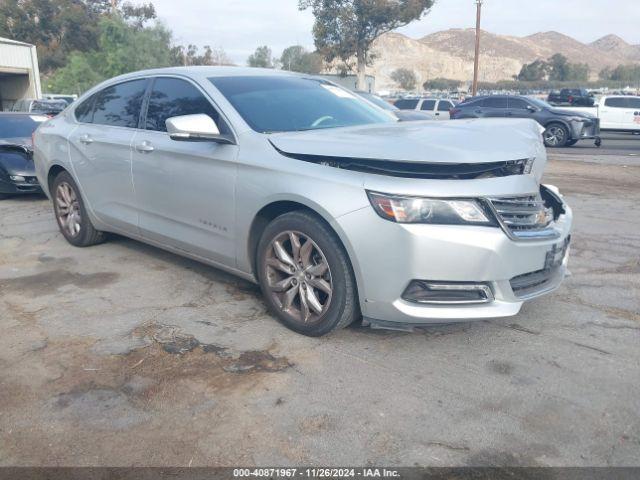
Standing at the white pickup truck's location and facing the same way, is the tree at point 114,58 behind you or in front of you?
behind

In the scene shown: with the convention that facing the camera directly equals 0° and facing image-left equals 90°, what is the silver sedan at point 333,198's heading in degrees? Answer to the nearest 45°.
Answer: approximately 315°

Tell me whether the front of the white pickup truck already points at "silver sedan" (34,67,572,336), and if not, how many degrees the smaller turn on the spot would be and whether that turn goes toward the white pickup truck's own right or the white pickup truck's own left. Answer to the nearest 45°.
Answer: approximately 90° to the white pickup truck's own right

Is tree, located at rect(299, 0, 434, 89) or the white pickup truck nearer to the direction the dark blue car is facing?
the white pickup truck

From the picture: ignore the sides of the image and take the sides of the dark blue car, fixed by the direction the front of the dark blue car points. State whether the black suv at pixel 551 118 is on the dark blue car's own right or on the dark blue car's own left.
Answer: on the dark blue car's own left

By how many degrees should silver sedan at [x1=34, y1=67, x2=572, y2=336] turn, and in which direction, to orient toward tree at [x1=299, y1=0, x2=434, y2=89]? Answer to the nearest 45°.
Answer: approximately 135° to its left

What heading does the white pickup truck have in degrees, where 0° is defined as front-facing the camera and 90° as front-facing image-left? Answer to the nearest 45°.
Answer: approximately 270°

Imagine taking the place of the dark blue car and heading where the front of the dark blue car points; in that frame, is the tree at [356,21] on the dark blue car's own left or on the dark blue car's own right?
on the dark blue car's own left

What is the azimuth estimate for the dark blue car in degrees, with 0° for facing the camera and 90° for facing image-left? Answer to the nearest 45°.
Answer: approximately 315°

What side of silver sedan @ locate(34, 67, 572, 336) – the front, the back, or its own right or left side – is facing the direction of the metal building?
back

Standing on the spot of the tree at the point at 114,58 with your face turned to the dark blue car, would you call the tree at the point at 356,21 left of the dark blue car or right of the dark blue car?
left

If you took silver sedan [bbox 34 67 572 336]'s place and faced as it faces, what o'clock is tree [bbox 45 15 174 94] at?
The tree is roughly at 7 o'clock from the silver sedan.
